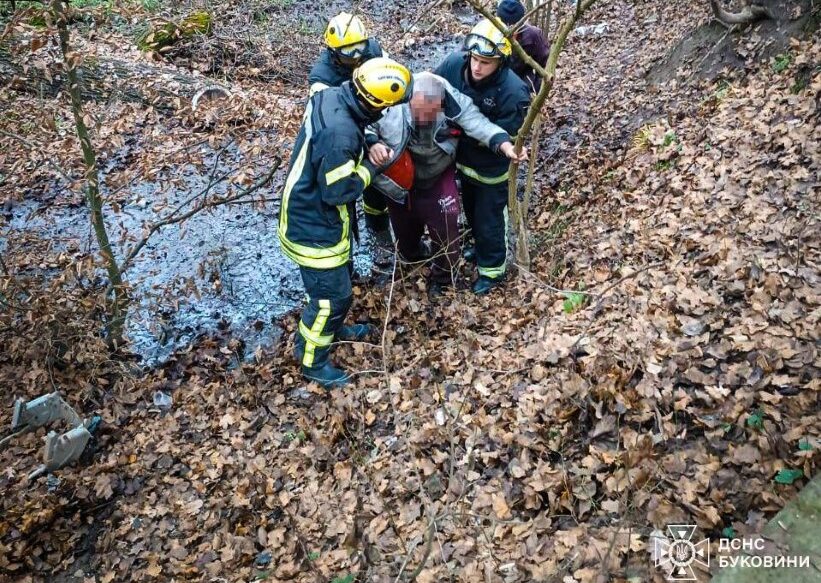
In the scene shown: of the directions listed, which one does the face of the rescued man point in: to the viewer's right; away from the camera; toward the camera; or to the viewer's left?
toward the camera

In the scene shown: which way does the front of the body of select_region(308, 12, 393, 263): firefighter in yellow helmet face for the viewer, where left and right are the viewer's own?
facing the viewer and to the right of the viewer

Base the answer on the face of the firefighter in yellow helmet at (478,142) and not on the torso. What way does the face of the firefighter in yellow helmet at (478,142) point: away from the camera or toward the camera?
toward the camera

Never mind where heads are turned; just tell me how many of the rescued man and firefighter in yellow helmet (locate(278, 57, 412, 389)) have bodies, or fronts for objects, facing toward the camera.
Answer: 1

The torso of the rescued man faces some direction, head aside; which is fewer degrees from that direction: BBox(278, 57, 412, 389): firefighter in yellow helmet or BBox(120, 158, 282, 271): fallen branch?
the firefighter in yellow helmet

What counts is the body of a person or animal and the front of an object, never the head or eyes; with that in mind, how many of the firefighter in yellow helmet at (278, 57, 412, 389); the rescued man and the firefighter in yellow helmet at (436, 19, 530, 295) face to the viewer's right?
1

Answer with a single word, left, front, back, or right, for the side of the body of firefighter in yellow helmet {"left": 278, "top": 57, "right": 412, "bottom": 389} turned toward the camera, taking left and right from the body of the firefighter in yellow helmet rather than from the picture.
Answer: right

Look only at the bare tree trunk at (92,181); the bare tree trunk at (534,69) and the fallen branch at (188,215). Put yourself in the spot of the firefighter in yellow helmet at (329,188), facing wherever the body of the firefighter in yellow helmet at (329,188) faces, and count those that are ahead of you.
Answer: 1

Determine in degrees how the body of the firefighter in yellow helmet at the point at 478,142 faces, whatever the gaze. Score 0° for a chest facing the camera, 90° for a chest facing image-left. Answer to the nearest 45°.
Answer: approximately 45°

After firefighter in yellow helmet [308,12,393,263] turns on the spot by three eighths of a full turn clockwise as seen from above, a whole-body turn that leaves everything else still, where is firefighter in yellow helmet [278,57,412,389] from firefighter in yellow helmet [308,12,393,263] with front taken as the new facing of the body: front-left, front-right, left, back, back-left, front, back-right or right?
left

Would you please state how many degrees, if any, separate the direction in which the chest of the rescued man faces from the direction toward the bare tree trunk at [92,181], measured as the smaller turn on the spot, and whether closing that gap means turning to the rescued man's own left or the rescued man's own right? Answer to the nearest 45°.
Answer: approximately 90° to the rescued man's own right

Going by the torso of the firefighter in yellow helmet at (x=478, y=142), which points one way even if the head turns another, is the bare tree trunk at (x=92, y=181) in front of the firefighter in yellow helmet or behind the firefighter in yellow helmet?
in front

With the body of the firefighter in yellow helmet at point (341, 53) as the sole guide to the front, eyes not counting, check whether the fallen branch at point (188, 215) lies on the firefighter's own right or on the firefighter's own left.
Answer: on the firefighter's own right

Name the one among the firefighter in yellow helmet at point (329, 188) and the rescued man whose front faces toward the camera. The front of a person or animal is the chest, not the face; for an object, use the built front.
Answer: the rescued man

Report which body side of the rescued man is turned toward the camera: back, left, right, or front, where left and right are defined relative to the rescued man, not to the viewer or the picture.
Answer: front
